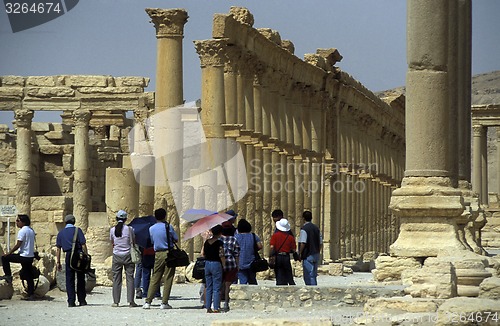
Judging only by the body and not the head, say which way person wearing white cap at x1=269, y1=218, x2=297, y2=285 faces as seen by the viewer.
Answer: away from the camera

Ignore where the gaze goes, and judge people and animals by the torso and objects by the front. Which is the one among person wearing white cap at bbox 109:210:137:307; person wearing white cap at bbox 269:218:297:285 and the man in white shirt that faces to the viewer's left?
the man in white shirt

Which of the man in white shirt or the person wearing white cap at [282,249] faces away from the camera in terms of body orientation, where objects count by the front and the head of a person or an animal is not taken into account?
the person wearing white cap

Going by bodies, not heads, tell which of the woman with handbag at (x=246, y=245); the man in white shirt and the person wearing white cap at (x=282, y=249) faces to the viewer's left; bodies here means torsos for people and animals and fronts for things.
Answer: the man in white shirt

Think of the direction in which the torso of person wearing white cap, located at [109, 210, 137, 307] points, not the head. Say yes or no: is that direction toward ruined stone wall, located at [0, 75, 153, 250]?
yes

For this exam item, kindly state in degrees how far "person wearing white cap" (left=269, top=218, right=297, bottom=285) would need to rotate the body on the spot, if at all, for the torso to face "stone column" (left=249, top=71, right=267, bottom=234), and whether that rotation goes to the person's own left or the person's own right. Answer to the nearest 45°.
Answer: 0° — they already face it

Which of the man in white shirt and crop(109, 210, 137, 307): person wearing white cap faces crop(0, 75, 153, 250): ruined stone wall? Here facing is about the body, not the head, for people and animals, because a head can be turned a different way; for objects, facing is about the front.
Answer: the person wearing white cap

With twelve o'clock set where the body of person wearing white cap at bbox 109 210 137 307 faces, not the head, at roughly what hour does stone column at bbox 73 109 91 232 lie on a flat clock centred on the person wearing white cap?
The stone column is roughly at 12 o'clock from the person wearing white cap.

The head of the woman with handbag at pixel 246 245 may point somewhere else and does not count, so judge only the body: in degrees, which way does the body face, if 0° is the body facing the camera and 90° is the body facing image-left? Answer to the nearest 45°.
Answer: approximately 180°

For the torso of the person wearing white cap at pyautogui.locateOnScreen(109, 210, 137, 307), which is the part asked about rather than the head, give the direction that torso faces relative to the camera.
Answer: away from the camera

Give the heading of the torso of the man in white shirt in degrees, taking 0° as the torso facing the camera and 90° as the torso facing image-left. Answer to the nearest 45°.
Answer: approximately 90°
